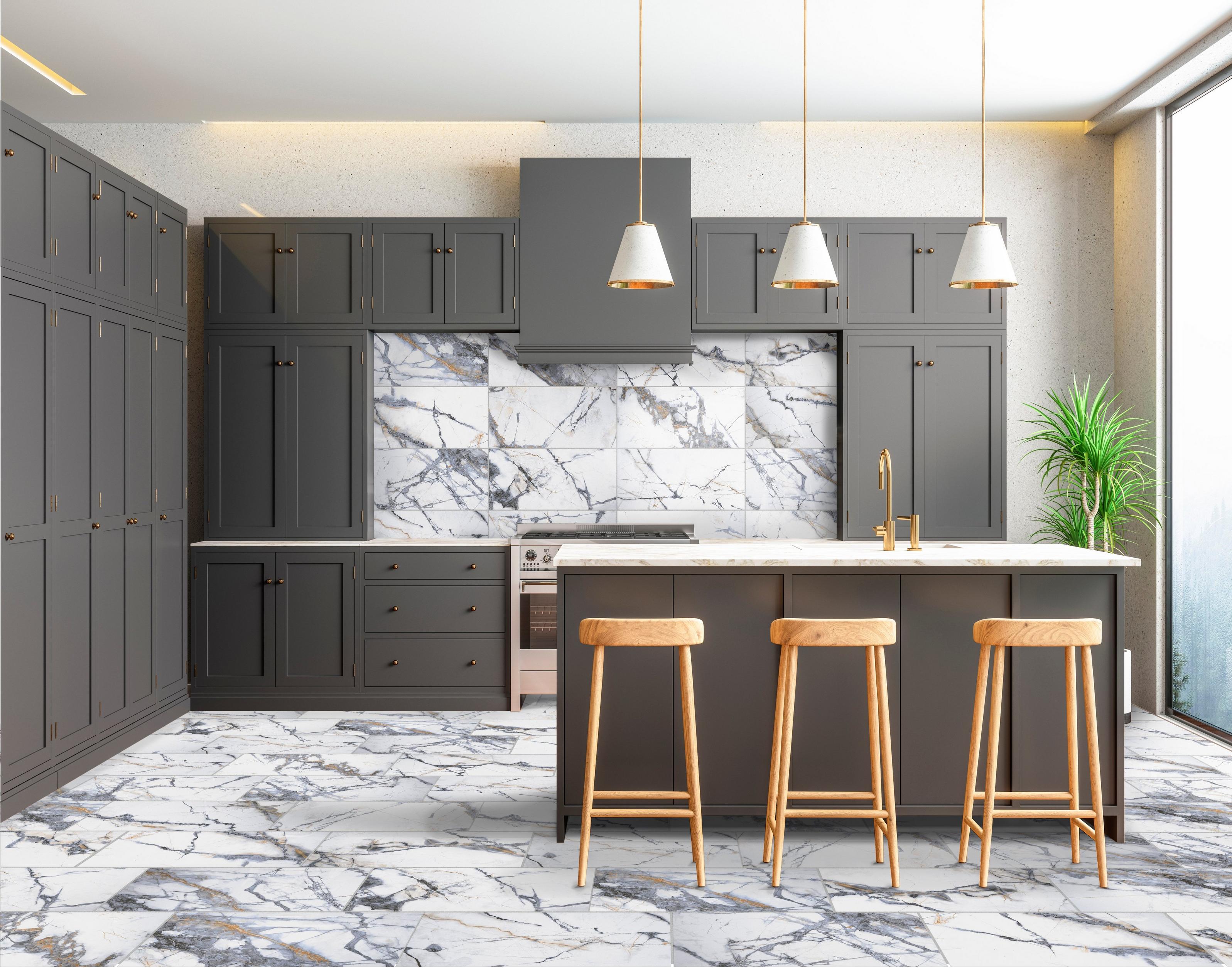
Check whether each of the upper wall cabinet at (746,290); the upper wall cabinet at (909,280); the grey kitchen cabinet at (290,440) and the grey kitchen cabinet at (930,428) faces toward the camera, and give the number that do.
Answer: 4

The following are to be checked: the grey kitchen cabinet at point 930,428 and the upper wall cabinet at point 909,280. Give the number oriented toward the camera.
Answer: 2

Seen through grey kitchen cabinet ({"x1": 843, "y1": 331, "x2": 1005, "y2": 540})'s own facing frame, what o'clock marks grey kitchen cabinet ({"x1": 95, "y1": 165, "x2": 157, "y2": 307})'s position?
grey kitchen cabinet ({"x1": 95, "y1": 165, "x2": 157, "y2": 307}) is roughly at 2 o'clock from grey kitchen cabinet ({"x1": 843, "y1": 331, "x2": 1005, "y2": 540}).

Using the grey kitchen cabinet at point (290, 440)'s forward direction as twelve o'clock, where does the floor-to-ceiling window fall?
The floor-to-ceiling window is roughly at 10 o'clock from the grey kitchen cabinet.

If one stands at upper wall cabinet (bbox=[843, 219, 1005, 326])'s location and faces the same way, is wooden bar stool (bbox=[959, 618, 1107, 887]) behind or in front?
in front

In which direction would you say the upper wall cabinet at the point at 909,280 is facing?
toward the camera

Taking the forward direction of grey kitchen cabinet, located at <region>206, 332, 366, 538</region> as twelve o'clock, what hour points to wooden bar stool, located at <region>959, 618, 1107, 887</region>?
The wooden bar stool is roughly at 11 o'clock from the grey kitchen cabinet.

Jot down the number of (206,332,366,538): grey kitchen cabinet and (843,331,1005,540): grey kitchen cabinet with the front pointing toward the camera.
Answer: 2

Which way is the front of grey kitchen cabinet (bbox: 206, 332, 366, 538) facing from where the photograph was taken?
facing the viewer

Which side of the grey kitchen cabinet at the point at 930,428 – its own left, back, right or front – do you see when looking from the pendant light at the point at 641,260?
front

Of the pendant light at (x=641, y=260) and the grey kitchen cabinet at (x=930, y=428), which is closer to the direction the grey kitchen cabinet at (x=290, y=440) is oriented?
the pendant light

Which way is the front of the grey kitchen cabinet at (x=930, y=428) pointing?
toward the camera

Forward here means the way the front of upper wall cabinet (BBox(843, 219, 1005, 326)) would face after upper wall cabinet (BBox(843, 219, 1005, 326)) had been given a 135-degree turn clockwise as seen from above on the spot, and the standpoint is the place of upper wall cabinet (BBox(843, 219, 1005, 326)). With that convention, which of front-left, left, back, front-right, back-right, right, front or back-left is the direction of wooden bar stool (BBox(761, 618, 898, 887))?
back-left

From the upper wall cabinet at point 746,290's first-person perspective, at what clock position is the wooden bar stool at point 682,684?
The wooden bar stool is roughly at 12 o'clock from the upper wall cabinet.
